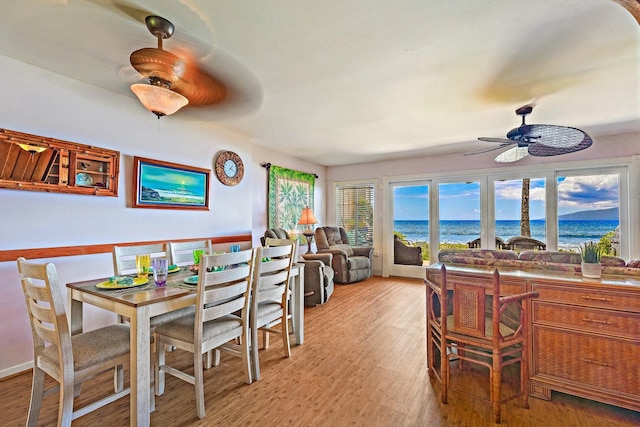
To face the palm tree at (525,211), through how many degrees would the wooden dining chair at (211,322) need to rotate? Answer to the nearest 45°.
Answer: approximately 135° to its right

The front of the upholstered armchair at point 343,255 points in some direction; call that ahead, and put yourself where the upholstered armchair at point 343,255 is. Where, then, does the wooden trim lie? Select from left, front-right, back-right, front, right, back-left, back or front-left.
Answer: right

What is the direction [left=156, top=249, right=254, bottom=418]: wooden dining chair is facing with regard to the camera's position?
facing away from the viewer and to the left of the viewer

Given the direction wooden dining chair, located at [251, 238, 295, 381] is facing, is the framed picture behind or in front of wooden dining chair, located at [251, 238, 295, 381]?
in front

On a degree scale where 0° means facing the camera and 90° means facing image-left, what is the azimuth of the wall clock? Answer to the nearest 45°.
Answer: approximately 315°

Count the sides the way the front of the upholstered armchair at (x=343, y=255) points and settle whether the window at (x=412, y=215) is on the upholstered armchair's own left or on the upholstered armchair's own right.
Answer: on the upholstered armchair's own left

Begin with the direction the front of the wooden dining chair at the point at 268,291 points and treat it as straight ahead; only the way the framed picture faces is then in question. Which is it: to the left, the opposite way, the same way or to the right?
the opposite way

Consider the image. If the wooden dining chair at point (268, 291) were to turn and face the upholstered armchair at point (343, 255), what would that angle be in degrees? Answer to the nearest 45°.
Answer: approximately 90° to its right

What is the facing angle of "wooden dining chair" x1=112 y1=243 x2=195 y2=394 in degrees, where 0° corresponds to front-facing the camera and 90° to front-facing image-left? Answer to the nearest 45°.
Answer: approximately 315°

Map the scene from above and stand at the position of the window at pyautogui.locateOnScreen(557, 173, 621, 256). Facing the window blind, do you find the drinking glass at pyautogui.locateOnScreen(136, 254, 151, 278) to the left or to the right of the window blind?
left

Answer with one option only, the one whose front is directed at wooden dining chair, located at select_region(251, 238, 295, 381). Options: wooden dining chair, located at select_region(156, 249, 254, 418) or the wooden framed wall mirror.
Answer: the wooden framed wall mirror

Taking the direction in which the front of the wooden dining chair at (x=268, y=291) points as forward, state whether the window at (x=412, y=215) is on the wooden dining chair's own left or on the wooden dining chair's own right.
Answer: on the wooden dining chair's own right

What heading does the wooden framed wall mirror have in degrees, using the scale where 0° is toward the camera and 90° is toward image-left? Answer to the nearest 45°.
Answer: approximately 315°

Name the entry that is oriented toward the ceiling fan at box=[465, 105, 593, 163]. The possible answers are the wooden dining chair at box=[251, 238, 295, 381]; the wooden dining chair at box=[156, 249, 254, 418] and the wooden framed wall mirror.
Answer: the wooden framed wall mirror
